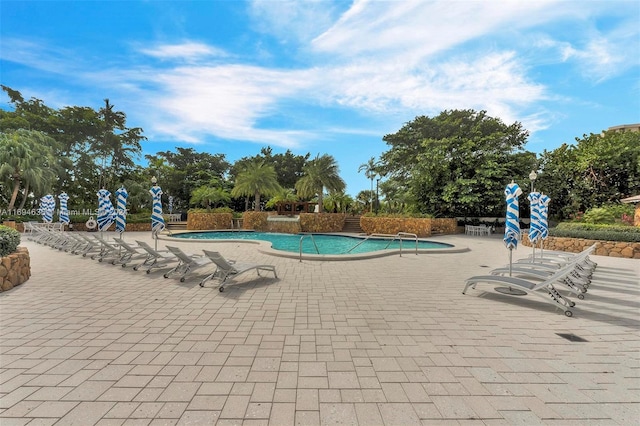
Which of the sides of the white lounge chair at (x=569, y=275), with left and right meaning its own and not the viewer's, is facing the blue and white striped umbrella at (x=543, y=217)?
right

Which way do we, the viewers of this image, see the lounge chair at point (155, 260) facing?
facing away from the viewer and to the right of the viewer

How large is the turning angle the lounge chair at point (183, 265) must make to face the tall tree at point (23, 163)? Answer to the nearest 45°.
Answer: approximately 90° to its left

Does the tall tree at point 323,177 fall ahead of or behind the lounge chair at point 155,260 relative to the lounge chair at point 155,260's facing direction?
ahead

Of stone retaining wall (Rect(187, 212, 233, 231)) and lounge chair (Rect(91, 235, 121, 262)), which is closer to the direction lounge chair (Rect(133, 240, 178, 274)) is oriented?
the stone retaining wall

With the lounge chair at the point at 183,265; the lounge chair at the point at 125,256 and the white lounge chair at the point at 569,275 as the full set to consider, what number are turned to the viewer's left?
1

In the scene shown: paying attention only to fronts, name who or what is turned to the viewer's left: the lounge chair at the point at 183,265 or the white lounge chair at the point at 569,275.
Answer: the white lounge chair

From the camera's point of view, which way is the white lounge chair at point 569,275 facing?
to the viewer's left

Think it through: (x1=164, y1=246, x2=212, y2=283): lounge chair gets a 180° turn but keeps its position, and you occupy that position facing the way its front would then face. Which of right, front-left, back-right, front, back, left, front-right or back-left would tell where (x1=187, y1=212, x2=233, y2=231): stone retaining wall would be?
back-right

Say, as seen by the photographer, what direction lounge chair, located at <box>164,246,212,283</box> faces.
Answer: facing away from the viewer and to the right of the viewer
